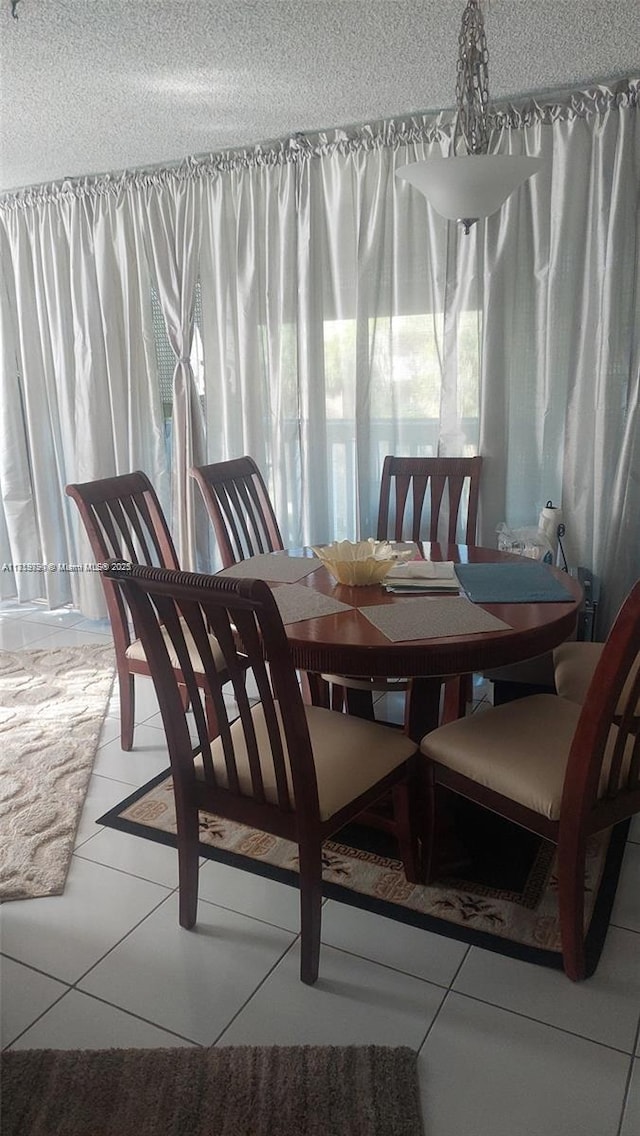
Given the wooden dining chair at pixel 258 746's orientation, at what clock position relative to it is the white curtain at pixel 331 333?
The white curtain is roughly at 11 o'clock from the wooden dining chair.

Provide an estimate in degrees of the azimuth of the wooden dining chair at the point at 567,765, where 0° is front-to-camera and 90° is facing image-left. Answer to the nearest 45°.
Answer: approximately 135°

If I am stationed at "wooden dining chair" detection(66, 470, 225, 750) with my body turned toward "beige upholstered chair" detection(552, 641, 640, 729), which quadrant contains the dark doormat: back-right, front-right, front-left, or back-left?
front-right

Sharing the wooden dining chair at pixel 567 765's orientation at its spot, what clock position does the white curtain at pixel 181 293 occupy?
The white curtain is roughly at 12 o'clock from the wooden dining chair.

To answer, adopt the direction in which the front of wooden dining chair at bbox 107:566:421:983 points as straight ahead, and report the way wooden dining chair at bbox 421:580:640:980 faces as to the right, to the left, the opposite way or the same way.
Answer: to the left

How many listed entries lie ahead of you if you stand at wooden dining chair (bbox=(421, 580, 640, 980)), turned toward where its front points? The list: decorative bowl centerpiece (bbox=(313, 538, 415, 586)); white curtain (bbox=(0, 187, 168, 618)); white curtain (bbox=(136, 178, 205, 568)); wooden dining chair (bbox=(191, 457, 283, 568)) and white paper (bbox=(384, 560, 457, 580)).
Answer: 5

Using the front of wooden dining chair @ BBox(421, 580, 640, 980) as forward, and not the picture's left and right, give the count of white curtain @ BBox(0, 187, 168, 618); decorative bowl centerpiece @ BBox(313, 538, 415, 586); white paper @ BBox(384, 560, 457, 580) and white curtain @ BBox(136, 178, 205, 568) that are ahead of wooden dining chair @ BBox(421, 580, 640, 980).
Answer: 4

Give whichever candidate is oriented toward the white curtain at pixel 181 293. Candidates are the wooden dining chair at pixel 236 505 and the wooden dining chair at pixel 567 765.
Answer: the wooden dining chair at pixel 567 765

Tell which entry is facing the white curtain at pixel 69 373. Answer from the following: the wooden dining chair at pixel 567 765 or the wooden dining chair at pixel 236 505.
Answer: the wooden dining chair at pixel 567 765

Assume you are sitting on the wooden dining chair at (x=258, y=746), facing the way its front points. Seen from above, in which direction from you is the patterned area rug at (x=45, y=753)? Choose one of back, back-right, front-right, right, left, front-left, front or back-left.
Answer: left

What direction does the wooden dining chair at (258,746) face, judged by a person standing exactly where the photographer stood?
facing away from the viewer and to the right of the viewer

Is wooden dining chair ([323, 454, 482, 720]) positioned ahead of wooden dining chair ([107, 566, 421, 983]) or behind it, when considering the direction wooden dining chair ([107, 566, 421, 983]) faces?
ahead

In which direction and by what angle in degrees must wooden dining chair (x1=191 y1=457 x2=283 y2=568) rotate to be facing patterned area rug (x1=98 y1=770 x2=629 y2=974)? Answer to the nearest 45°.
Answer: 0° — it already faces it

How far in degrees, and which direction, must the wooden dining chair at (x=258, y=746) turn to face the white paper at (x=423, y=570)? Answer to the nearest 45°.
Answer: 0° — it already faces it

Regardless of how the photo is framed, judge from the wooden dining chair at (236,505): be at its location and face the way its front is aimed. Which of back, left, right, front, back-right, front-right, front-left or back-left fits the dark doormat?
front-right

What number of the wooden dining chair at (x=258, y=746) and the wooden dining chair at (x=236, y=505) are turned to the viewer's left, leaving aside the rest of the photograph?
0

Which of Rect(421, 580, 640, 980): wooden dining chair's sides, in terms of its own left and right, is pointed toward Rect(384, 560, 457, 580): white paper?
front

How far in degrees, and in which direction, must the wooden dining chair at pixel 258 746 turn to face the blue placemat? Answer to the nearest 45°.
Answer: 0° — it already faces it

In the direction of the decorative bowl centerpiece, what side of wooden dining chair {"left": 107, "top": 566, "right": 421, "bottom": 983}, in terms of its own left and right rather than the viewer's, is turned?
front
